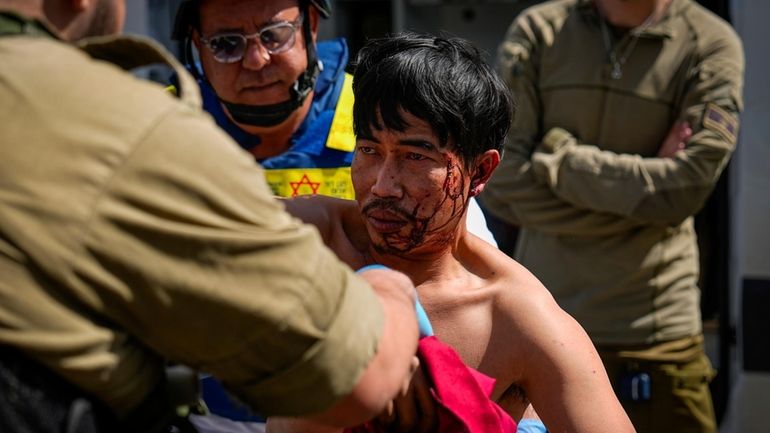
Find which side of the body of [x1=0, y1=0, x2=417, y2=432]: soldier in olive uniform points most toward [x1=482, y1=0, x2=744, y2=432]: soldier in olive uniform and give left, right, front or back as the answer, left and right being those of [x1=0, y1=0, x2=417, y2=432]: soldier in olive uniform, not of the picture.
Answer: front

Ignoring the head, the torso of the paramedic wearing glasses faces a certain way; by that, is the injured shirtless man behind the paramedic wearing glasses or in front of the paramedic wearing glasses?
in front

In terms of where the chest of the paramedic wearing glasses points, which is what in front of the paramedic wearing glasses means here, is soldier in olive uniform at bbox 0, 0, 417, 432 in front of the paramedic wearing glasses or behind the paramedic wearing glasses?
in front

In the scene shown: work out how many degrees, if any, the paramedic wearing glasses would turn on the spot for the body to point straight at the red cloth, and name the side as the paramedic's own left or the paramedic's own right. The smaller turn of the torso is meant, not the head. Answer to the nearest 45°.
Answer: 0° — they already face it

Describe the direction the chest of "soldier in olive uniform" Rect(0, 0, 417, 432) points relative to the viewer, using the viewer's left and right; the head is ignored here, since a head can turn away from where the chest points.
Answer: facing away from the viewer and to the right of the viewer

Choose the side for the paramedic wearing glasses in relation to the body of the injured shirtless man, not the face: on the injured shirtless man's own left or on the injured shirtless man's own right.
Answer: on the injured shirtless man's own right

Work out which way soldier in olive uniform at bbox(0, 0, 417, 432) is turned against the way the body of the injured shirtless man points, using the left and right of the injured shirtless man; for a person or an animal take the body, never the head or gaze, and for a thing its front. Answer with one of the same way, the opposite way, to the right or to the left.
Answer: the opposite way

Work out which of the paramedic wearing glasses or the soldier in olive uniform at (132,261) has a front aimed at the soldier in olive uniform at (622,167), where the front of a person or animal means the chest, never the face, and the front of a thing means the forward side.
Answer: the soldier in olive uniform at (132,261)

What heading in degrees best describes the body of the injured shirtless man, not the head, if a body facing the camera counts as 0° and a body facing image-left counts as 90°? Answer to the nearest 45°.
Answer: approximately 45°

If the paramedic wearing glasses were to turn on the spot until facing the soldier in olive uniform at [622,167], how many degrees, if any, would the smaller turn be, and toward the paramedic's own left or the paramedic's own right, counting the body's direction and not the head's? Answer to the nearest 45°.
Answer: approximately 90° to the paramedic's own left

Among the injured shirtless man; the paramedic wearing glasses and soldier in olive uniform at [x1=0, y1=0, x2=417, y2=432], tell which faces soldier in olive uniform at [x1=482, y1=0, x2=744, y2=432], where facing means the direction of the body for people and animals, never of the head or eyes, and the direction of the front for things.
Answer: soldier in olive uniform at [x1=0, y1=0, x2=417, y2=432]

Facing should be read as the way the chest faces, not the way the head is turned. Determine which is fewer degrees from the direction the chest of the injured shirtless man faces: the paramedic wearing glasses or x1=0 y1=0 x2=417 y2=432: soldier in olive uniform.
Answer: the soldier in olive uniform
